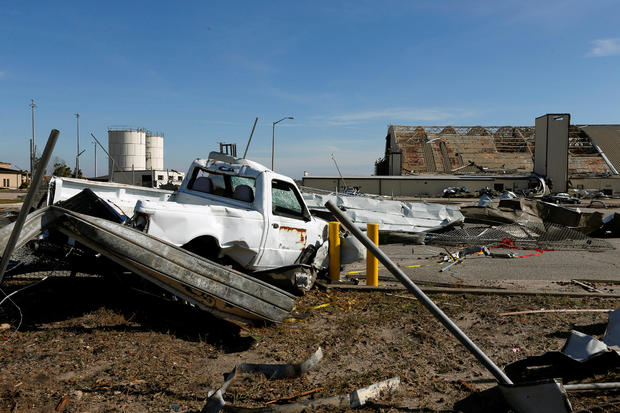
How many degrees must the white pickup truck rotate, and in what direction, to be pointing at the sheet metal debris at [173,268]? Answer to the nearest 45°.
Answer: approximately 135° to its right

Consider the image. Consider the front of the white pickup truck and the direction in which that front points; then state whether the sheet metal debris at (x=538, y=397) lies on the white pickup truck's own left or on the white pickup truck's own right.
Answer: on the white pickup truck's own right

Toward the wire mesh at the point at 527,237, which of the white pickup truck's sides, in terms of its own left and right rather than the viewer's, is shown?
front

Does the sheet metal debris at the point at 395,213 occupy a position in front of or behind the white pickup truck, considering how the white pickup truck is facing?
in front

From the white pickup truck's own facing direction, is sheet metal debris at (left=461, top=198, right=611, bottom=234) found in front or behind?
in front

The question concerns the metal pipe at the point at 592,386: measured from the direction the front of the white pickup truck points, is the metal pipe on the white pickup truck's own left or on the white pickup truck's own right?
on the white pickup truck's own right

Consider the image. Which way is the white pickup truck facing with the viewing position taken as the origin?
facing away from the viewer and to the right of the viewer

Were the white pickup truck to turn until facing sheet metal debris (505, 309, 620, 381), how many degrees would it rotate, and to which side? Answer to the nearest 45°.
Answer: approximately 90° to its right
